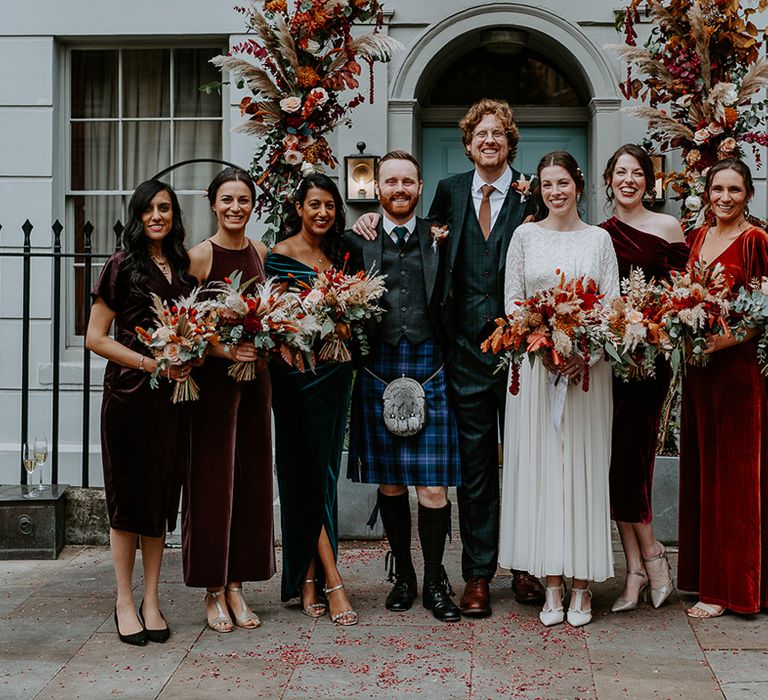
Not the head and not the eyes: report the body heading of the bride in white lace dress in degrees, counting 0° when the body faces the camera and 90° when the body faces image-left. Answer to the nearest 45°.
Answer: approximately 0°

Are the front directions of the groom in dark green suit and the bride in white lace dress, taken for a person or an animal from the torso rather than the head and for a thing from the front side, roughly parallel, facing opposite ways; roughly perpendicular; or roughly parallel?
roughly parallel

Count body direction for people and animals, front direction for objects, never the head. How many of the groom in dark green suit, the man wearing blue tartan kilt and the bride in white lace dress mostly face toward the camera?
3

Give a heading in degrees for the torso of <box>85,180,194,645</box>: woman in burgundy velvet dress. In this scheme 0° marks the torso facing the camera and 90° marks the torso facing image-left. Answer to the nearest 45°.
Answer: approximately 315°

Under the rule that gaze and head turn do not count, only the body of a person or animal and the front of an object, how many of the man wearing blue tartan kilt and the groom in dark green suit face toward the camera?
2

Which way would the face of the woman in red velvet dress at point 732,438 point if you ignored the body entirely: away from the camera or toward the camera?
toward the camera

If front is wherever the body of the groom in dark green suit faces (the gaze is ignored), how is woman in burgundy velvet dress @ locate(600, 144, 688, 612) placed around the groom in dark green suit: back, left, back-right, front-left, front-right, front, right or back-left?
left

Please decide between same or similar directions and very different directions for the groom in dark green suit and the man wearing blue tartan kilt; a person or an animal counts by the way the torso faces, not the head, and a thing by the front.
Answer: same or similar directions

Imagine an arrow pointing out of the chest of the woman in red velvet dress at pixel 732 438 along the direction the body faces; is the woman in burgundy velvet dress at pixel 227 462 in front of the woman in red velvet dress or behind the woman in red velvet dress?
in front

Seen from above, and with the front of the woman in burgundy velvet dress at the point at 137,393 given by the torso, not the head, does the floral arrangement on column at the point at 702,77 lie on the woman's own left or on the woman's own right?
on the woman's own left

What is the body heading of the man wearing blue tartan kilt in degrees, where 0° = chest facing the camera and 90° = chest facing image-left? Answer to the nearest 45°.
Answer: approximately 0°

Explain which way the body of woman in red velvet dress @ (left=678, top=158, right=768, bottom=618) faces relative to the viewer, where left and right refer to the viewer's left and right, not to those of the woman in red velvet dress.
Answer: facing the viewer and to the left of the viewer

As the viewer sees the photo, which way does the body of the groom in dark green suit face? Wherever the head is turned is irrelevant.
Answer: toward the camera

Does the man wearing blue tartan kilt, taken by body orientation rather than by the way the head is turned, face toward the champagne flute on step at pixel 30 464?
no

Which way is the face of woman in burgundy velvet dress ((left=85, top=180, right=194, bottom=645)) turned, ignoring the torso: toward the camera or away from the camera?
toward the camera
